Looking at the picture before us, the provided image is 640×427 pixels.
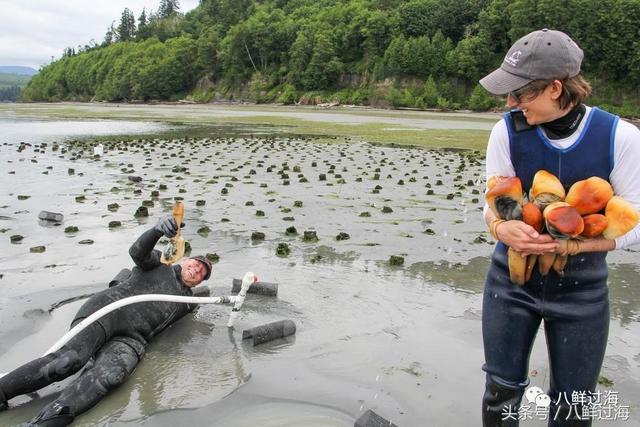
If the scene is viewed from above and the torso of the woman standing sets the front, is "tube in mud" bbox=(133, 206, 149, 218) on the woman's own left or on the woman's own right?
on the woman's own right

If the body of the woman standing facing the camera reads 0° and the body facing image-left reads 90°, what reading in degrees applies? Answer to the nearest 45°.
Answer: approximately 0°

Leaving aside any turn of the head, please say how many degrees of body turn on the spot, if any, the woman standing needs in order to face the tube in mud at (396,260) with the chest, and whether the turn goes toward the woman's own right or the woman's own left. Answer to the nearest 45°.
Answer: approximately 135° to the woman's own right

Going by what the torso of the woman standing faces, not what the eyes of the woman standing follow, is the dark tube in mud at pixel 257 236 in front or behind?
behind

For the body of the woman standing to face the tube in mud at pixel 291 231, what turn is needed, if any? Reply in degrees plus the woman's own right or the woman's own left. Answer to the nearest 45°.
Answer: approximately 135° to the woman's own right

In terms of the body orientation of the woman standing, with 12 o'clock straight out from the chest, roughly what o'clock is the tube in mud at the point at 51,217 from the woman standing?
The tube in mud is roughly at 4 o'clock from the woman standing.

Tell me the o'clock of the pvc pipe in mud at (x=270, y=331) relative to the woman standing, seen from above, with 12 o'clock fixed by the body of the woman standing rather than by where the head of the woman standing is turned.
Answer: The pvc pipe in mud is roughly at 4 o'clock from the woman standing.

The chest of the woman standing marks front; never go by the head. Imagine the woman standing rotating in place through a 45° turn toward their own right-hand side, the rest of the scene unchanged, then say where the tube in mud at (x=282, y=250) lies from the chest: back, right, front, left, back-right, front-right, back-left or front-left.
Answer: right

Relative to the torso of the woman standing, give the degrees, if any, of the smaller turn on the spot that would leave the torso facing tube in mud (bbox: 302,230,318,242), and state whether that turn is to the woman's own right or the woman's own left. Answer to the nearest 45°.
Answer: approximately 135° to the woman's own right

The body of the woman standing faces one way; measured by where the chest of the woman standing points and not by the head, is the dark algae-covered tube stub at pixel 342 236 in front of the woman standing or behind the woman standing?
behind

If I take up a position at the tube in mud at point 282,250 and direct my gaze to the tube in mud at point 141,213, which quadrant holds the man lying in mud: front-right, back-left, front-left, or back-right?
back-left
